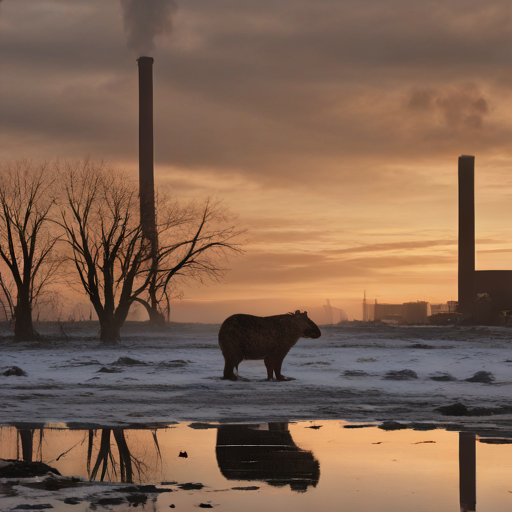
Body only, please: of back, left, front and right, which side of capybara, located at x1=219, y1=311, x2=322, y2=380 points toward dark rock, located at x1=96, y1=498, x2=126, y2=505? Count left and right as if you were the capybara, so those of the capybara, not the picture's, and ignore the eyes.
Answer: right

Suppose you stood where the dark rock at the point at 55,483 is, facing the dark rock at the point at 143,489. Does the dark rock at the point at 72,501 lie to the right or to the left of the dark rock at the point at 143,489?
right

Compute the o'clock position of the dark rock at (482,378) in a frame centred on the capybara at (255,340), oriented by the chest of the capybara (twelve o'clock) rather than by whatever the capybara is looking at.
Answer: The dark rock is roughly at 12 o'clock from the capybara.

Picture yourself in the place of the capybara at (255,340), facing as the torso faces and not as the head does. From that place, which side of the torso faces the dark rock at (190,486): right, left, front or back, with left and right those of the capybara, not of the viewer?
right

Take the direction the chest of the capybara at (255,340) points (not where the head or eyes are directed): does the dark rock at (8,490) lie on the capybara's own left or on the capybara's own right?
on the capybara's own right

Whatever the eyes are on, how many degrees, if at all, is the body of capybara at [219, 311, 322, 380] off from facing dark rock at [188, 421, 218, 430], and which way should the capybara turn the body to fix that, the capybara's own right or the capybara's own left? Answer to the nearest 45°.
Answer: approximately 90° to the capybara's own right

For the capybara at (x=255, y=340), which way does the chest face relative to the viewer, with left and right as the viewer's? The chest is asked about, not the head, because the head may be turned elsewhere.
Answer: facing to the right of the viewer

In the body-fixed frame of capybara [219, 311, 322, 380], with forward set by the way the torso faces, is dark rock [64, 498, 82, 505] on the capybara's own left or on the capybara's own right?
on the capybara's own right

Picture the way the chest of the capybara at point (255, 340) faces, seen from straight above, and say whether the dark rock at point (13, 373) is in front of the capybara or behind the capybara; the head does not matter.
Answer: behind
